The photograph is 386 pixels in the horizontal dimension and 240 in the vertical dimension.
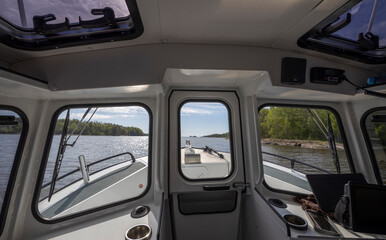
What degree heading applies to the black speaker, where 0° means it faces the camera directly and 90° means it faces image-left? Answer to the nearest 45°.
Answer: approximately 0°
